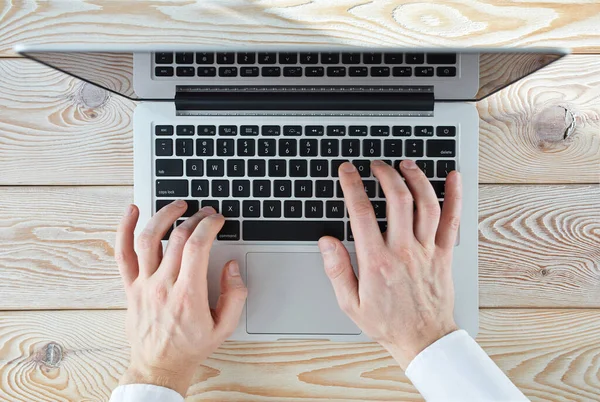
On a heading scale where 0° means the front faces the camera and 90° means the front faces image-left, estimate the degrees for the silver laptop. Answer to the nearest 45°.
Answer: approximately 0°
